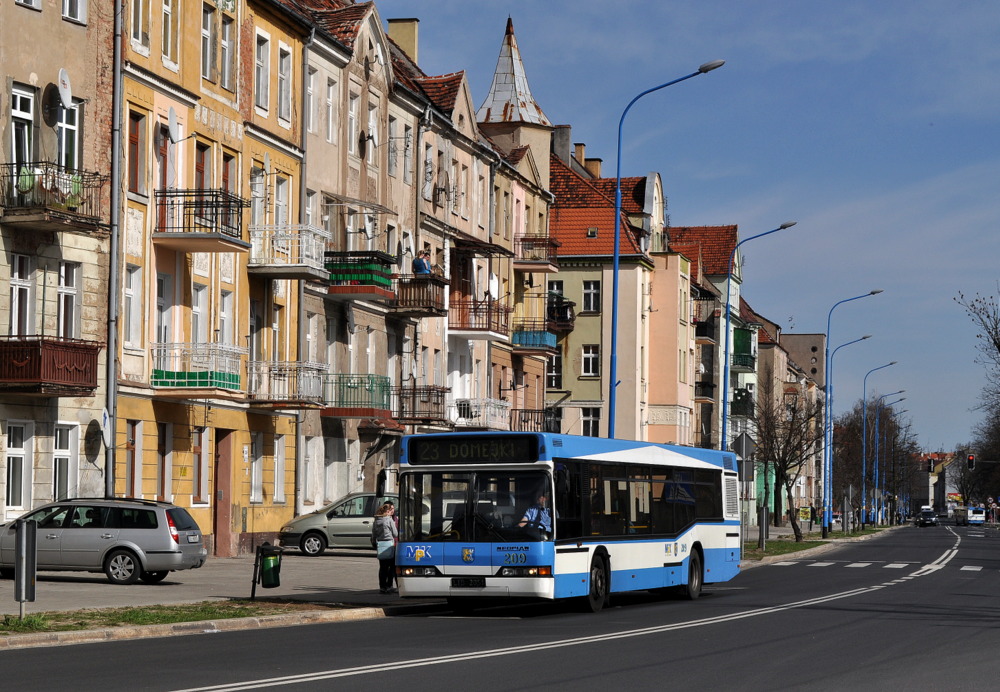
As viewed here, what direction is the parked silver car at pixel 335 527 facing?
to the viewer's left

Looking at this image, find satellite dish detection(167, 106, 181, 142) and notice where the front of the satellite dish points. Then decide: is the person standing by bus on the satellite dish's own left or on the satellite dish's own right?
on the satellite dish's own right

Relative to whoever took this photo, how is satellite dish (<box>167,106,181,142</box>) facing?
facing to the right of the viewer

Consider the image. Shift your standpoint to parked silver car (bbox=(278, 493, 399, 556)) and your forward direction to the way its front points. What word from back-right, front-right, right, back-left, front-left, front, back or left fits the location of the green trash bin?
left

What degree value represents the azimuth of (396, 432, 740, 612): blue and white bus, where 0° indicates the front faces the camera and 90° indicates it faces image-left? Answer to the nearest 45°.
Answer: approximately 45°

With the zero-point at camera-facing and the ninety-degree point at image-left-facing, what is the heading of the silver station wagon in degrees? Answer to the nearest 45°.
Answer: approximately 135°

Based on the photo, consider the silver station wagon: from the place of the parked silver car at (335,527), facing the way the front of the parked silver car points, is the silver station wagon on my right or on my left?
on my left

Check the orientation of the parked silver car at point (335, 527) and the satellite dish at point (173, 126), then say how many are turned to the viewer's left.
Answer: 1

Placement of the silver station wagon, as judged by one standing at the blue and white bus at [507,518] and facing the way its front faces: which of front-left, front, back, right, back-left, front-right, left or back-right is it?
right

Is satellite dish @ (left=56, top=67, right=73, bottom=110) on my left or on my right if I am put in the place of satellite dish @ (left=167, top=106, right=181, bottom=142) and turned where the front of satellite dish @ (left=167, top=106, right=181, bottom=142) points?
on my right

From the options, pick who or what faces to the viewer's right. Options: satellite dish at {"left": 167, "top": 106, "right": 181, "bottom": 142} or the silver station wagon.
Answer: the satellite dish
